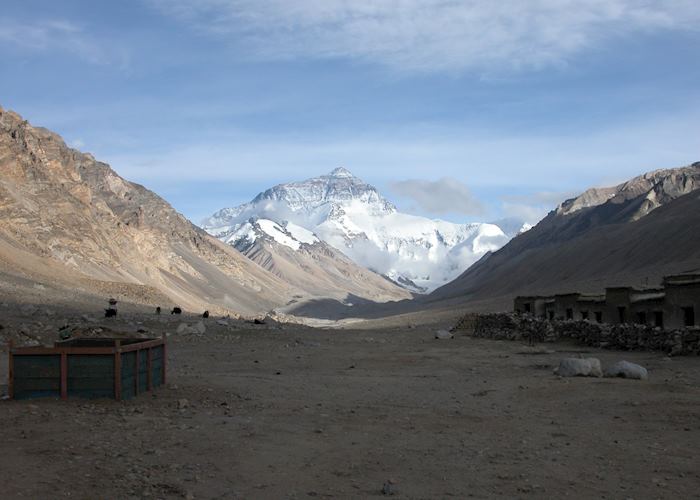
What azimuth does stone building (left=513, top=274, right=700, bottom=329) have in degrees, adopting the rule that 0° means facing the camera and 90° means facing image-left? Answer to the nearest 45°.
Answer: approximately 45°

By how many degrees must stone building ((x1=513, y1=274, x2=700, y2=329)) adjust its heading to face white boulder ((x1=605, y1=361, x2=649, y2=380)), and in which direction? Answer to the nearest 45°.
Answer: approximately 45° to its left

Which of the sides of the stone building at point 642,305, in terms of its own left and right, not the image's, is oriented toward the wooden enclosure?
front

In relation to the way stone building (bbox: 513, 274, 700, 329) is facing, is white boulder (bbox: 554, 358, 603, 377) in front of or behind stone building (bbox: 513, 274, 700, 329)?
in front
